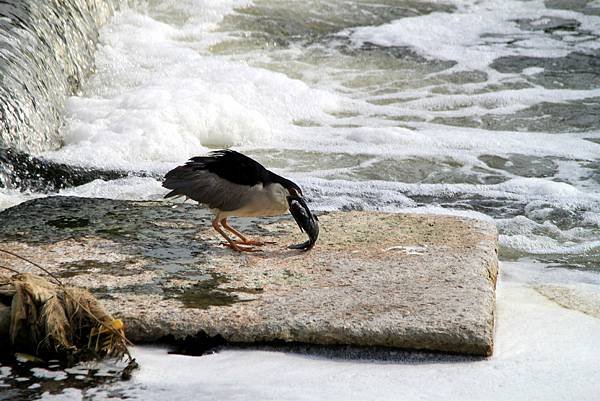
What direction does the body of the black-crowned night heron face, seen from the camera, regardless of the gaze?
to the viewer's right

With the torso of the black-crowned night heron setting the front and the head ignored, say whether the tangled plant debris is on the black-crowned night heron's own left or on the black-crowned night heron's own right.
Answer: on the black-crowned night heron's own right
